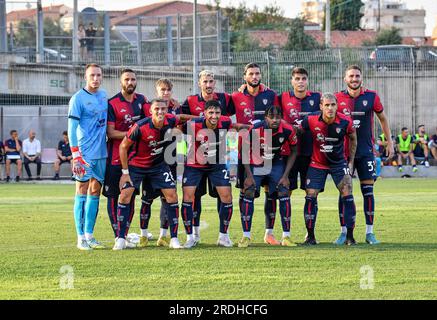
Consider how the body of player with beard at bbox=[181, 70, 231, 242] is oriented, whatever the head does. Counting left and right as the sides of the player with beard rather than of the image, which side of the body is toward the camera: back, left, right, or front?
front

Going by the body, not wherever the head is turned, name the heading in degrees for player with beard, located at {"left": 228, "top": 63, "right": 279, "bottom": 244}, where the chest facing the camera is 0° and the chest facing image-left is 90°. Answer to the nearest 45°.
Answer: approximately 0°

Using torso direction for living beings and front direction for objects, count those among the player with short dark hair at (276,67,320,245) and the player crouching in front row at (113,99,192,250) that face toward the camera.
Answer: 2

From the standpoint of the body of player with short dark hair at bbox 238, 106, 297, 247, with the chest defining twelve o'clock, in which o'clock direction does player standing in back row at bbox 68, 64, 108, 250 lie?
The player standing in back row is roughly at 3 o'clock from the player with short dark hair.

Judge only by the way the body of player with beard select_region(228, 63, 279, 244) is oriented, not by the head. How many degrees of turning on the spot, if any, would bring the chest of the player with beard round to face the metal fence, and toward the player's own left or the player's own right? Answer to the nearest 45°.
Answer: approximately 180°

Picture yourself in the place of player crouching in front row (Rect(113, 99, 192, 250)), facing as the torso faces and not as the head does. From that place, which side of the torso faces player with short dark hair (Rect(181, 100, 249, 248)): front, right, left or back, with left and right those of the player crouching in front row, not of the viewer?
left

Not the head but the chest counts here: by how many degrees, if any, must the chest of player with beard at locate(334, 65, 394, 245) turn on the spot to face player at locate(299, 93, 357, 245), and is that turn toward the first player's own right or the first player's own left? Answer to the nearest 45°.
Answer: approximately 45° to the first player's own right

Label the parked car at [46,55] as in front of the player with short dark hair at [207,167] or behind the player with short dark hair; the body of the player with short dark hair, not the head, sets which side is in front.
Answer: behind

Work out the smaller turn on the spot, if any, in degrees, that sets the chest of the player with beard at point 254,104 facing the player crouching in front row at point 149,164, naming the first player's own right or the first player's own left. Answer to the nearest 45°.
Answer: approximately 45° to the first player's own right

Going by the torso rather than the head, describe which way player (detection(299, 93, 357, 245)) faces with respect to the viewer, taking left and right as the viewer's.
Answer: facing the viewer
